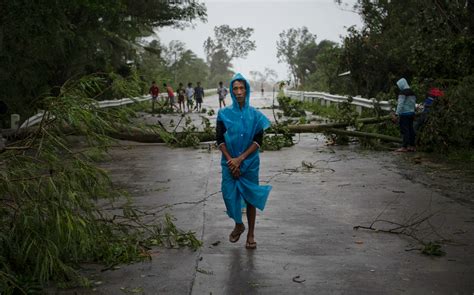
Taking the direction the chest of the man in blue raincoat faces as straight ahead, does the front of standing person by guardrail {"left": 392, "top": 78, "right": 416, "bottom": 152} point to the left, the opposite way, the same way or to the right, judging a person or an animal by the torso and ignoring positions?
to the right

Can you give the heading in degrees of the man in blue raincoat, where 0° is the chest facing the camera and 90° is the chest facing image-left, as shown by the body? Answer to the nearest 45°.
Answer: approximately 0°

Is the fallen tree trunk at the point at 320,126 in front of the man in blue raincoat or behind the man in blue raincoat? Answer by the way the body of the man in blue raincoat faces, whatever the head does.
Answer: behind

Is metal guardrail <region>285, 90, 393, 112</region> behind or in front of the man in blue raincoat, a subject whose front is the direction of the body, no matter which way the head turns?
behind

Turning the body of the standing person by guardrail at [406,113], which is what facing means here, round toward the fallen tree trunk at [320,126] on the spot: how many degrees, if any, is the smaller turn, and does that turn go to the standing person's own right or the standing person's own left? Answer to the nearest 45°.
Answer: approximately 45° to the standing person's own right

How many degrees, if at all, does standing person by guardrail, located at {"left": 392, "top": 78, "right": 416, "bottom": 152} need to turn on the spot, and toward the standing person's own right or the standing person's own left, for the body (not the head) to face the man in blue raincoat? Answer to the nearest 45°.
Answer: approximately 90° to the standing person's own left
